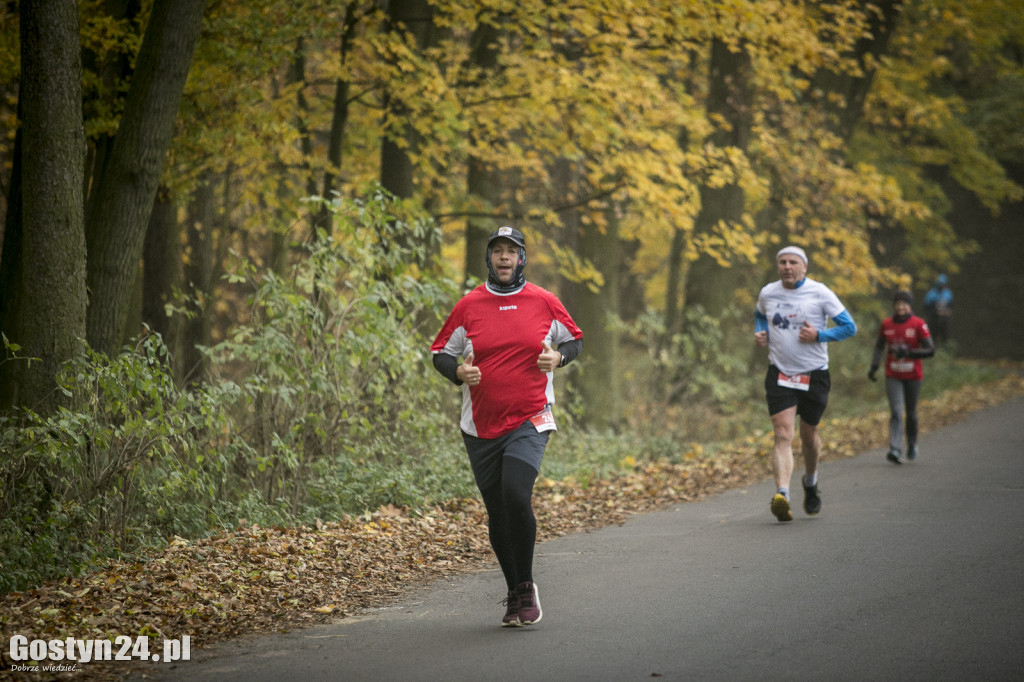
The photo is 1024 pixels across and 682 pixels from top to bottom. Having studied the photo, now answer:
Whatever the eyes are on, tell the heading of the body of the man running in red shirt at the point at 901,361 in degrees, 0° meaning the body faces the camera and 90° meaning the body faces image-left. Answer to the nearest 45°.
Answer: approximately 0°

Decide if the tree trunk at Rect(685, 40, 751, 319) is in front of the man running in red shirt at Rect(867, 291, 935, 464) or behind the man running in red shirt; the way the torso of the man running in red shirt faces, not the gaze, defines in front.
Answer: behind

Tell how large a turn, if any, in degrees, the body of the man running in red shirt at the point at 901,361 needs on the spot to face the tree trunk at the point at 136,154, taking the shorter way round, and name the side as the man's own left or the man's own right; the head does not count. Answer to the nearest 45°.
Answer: approximately 45° to the man's own right

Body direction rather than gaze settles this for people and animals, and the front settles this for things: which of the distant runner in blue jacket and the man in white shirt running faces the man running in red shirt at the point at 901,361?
the distant runner in blue jacket

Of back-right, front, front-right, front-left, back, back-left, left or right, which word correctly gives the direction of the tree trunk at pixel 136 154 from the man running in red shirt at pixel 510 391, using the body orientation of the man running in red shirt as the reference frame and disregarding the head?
back-right

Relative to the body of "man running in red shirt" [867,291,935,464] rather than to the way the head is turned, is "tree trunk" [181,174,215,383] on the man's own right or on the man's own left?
on the man's own right

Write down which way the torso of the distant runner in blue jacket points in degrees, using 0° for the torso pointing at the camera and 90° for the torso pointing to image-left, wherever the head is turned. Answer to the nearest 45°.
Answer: approximately 0°

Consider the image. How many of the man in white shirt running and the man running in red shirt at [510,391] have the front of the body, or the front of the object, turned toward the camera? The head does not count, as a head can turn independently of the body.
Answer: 2
